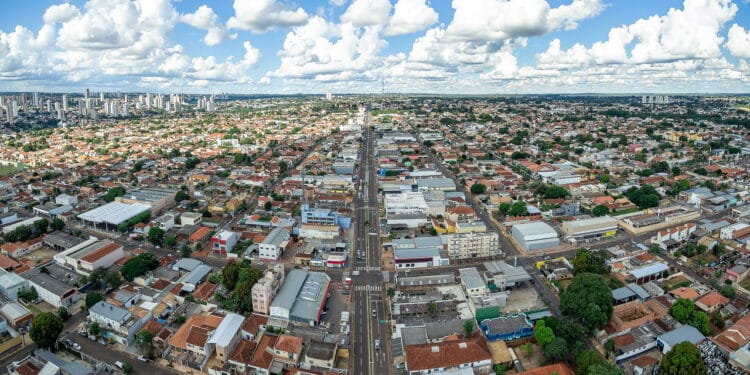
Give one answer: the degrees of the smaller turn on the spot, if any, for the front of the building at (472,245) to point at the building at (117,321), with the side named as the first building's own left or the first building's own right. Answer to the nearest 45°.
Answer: approximately 45° to the first building's own right

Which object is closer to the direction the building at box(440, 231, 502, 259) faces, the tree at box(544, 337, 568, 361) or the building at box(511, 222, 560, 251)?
the tree

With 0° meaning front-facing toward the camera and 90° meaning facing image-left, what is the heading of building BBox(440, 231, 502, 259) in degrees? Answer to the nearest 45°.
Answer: approximately 0°

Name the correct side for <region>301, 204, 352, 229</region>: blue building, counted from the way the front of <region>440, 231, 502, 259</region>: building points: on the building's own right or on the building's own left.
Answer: on the building's own right

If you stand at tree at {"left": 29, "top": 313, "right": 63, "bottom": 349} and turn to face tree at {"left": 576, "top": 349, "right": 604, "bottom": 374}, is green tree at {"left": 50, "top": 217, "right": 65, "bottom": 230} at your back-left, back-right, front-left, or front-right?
back-left

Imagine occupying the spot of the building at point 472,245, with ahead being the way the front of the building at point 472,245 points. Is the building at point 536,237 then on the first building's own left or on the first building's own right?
on the first building's own left

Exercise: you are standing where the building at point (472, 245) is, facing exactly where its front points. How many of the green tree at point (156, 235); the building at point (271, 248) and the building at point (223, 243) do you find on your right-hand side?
3

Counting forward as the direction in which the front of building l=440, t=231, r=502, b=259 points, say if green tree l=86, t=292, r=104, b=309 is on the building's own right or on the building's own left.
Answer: on the building's own right

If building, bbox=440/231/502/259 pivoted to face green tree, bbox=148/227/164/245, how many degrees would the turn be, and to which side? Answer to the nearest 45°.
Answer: approximately 90° to its right

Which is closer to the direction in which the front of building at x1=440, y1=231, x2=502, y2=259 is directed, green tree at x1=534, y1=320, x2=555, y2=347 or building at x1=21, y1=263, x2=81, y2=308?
the green tree

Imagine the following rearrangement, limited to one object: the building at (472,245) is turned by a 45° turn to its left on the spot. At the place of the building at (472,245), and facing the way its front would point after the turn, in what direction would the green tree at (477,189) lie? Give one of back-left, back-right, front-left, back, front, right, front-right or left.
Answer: back-left
